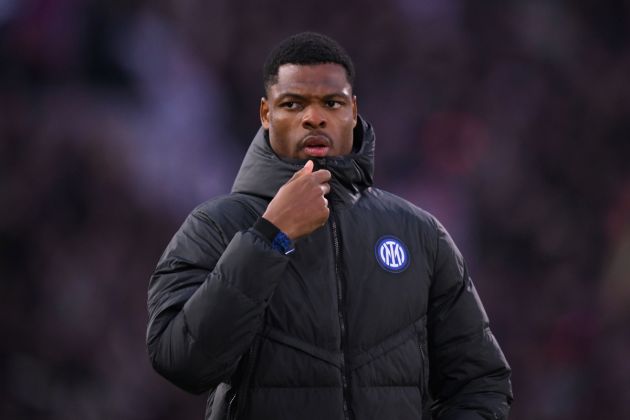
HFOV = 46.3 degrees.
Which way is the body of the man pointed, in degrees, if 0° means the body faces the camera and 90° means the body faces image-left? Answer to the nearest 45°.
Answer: approximately 0°
